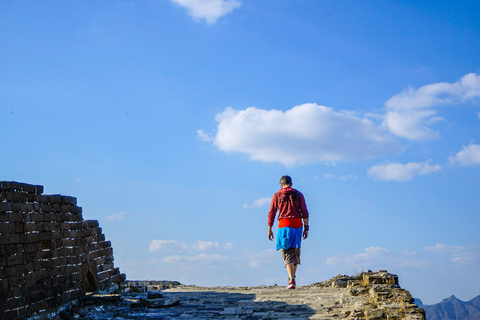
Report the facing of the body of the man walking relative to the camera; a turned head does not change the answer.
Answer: away from the camera

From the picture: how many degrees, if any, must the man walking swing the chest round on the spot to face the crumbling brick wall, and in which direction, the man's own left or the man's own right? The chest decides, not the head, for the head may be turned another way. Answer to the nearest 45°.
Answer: approximately 135° to the man's own left
